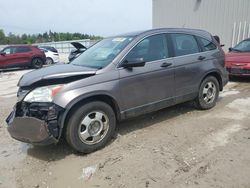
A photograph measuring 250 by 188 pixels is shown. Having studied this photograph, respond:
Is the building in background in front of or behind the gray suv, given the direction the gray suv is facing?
behind

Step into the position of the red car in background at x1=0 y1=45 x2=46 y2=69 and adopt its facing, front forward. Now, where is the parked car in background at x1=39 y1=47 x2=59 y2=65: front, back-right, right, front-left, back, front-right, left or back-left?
back-right

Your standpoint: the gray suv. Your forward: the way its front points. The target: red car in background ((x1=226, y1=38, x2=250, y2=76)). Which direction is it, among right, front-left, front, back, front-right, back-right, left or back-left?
back

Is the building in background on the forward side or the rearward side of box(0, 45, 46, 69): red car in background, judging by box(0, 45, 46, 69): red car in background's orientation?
on the rearward side

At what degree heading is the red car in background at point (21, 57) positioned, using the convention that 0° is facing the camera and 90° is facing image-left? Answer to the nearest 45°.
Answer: approximately 90°
